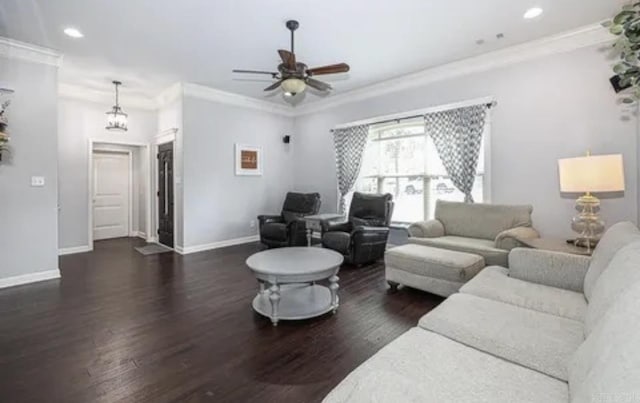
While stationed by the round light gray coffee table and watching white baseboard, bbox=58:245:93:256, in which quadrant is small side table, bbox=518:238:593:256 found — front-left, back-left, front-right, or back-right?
back-right

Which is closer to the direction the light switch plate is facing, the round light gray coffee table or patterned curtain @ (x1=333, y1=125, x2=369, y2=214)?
the round light gray coffee table

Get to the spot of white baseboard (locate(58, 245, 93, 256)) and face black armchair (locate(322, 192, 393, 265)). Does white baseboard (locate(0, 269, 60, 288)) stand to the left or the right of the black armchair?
right

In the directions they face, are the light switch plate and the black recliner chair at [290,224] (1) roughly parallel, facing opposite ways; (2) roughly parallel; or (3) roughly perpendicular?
roughly perpendicular

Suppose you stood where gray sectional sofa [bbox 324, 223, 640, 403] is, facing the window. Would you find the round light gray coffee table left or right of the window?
left

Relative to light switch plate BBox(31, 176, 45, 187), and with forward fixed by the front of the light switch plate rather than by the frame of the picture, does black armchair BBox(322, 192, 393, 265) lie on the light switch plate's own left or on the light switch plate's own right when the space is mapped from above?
on the light switch plate's own left

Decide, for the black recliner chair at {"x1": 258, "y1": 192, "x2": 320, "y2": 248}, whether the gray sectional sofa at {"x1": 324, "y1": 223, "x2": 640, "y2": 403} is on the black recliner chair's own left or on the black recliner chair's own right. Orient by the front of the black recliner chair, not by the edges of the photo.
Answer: on the black recliner chair's own left
